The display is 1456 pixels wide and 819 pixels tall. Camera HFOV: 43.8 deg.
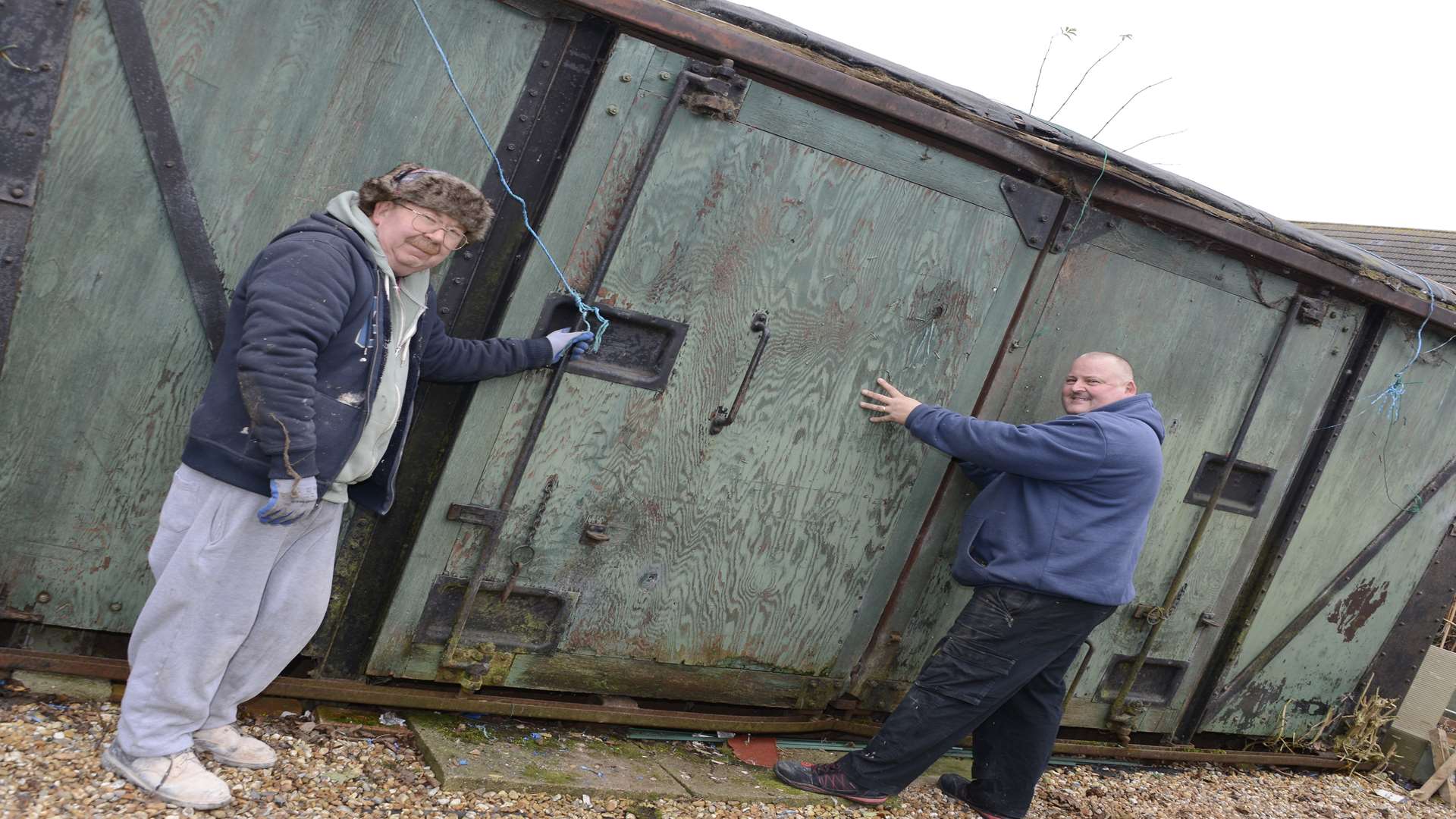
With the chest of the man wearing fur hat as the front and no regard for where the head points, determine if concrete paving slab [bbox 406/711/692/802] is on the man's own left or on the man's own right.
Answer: on the man's own left

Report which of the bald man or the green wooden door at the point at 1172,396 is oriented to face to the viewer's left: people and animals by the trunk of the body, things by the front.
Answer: the bald man

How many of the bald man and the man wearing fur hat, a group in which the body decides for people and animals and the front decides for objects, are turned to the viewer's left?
1

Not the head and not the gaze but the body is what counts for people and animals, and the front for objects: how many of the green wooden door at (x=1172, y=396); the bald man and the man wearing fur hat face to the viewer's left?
1

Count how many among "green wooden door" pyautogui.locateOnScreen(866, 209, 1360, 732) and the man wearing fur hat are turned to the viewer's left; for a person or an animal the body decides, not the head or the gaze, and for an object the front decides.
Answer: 0

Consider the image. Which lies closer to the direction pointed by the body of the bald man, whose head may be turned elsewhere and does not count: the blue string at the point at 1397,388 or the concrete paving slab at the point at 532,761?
the concrete paving slab

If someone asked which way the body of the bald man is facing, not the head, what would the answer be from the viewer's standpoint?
to the viewer's left

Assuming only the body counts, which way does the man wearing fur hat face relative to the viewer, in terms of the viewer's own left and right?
facing the viewer and to the right of the viewer

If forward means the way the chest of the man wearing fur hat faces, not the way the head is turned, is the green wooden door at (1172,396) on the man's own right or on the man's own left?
on the man's own left

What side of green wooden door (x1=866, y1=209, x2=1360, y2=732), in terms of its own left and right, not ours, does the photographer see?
front
